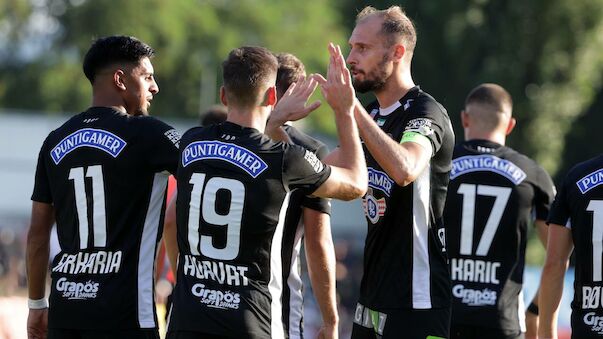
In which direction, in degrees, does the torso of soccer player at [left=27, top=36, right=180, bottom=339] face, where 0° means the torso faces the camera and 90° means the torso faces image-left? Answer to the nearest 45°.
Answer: approximately 225°

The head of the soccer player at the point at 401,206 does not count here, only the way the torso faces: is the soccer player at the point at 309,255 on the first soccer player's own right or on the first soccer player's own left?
on the first soccer player's own right

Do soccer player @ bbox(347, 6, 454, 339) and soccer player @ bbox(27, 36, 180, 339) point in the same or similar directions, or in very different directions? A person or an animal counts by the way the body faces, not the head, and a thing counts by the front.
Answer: very different directions

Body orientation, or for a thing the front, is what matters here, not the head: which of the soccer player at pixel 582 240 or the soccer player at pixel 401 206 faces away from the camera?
the soccer player at pixel 582 240

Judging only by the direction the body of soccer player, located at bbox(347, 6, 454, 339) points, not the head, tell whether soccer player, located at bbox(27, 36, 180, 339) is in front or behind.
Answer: in front

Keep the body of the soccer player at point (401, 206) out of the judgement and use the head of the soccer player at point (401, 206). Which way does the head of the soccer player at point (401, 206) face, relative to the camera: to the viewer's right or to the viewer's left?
to the viewer's left

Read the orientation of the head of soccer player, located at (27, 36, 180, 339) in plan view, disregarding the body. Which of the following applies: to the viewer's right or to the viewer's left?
to the viewer's right

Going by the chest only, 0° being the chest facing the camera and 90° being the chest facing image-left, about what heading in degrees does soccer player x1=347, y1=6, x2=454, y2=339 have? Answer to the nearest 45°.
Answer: approximately 45°

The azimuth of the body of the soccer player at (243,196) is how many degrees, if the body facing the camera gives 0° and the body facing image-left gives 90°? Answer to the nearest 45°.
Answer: approximately 225°

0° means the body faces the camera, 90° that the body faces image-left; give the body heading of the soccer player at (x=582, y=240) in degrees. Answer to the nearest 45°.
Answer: approximately 180°

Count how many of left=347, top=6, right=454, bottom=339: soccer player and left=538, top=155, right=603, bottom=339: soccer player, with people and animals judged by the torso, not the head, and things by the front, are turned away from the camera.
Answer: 1

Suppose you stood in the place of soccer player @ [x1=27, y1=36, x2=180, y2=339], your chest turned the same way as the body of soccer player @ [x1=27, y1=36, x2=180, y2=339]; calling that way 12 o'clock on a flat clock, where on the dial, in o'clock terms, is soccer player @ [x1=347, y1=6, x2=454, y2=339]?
soccer player @ [x1=347, y1=6, x2=454, y2=339] is roughly at 2 o'clock from soccer player @ [x1=27, y1=36, x2=180, y2=339].
